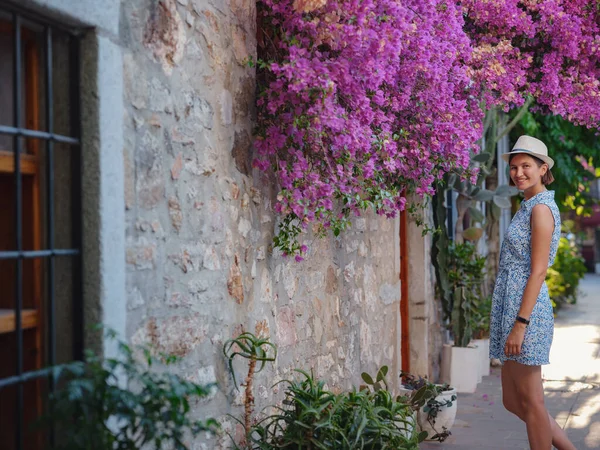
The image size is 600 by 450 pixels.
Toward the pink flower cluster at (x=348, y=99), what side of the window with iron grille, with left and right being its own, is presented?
left

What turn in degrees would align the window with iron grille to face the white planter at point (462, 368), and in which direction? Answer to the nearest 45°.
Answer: approximately 90° to its left

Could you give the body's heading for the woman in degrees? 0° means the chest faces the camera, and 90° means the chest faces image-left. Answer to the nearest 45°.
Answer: approximately 90°

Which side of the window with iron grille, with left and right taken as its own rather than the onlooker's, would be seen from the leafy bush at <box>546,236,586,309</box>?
left

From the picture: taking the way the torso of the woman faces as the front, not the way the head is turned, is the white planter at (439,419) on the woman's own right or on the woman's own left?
on the woman's own right

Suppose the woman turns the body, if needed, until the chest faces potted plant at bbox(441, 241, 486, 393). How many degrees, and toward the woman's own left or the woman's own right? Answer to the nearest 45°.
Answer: approximately 90° to the woman's own right

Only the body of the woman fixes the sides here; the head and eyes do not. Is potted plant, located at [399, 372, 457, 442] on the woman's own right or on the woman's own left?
on the woman's own right

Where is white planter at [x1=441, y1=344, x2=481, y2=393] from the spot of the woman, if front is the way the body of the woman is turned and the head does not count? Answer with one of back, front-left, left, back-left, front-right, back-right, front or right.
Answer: right

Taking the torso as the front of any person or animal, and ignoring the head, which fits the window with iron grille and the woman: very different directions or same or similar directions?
very different directions

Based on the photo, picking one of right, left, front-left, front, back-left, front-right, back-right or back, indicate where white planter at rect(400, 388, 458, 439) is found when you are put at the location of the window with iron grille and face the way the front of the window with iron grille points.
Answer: left
